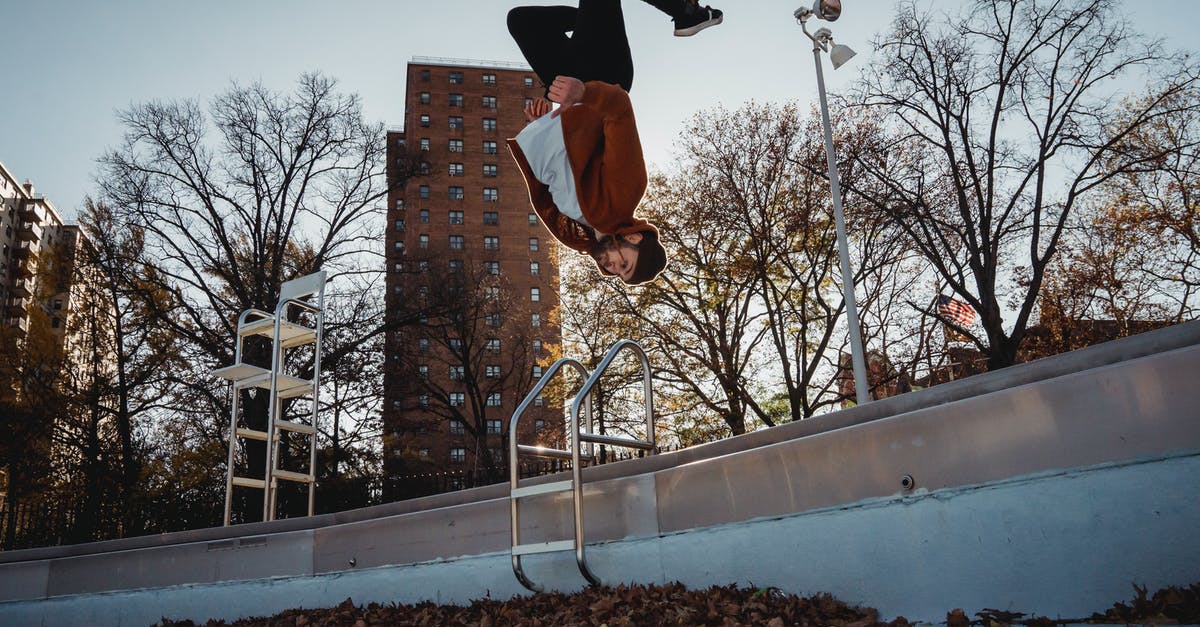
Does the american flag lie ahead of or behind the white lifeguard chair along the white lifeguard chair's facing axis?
behind

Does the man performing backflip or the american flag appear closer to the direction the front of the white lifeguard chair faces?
the man performing backflip

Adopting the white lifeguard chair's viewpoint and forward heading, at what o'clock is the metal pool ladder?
The metal pool ladder is roughly at 10 o'clock from the white lifeguard chair.

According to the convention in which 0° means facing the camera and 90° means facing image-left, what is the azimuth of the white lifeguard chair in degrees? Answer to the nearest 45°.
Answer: approximately 45°

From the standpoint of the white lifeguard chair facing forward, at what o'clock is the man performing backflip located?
The man performing backflip is roughly at 10 o'clock from the white lifeguard chair.

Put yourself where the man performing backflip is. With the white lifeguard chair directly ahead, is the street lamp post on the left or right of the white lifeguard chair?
right

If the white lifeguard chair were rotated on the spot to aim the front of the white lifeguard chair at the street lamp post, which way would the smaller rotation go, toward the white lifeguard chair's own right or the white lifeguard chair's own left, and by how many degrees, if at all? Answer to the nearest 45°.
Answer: approximately 135° to the white lifeguard chair's own left
